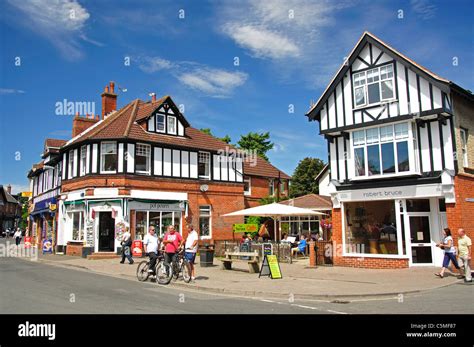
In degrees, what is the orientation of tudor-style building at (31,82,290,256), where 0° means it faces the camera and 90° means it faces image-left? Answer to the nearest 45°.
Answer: approximately 0°

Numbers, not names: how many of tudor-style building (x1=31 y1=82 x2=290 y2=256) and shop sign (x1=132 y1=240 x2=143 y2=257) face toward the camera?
2

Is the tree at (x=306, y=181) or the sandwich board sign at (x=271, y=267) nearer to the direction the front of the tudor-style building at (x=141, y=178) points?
the sandwich board sign
